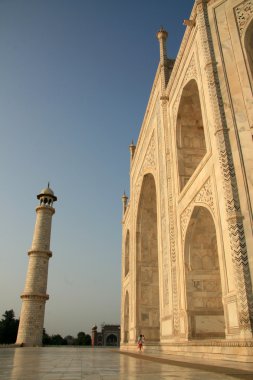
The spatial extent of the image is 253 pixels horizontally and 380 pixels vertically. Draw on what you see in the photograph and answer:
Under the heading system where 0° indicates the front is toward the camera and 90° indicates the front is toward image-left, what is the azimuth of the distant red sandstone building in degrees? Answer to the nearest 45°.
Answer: approximately 0°

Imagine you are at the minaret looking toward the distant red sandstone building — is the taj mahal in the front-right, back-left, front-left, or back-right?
back-right

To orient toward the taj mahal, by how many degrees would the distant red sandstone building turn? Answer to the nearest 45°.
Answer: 0° — it already faces it

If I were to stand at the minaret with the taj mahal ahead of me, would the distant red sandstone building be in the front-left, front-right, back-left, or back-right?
back-left

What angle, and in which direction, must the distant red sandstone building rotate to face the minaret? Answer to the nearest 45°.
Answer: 0° — it already faces it
